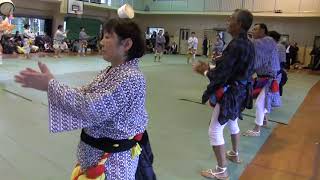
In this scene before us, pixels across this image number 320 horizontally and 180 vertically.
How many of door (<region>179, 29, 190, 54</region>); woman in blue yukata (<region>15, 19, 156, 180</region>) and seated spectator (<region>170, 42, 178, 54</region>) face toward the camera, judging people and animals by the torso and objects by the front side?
2

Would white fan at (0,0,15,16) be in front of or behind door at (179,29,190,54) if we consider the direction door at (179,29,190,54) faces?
in front

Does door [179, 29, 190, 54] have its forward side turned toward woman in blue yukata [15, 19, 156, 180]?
yes

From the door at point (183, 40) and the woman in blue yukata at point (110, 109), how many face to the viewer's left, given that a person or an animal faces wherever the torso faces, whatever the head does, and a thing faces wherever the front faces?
1

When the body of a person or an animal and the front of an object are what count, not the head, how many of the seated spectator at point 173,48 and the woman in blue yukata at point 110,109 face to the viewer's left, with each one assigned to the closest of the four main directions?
1

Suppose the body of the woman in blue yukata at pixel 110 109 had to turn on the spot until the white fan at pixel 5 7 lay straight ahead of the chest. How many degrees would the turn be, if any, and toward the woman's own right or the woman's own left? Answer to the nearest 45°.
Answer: approximately 90° to the woman's own right

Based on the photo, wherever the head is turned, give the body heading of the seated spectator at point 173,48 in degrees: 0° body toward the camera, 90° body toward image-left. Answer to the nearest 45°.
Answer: approximately 0°

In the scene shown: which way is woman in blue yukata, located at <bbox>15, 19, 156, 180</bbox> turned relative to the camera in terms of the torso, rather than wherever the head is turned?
to the viewer's left

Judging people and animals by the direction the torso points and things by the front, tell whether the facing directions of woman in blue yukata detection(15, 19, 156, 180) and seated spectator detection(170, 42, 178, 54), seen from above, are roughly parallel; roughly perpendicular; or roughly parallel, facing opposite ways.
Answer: roughly perpendicular

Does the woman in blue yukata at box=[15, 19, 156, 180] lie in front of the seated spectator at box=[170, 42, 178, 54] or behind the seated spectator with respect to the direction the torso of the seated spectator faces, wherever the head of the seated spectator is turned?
in front

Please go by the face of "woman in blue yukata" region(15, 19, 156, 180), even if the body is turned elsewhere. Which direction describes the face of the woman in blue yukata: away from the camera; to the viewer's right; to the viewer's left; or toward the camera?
to the viewer's left

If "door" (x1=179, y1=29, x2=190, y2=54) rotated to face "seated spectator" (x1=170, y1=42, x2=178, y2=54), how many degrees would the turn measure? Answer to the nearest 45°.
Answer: approximately 45° to its right
